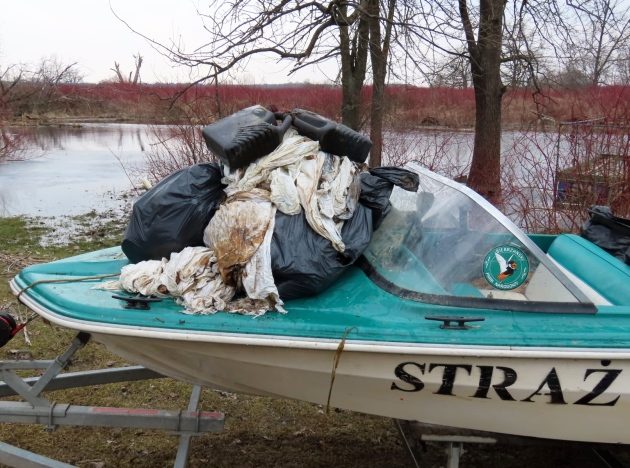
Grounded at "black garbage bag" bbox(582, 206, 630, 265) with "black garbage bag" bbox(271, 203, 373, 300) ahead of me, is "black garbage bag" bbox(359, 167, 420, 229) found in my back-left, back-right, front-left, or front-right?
front-right

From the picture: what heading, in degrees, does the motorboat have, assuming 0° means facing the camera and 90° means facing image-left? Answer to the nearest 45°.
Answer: approximately 90°
